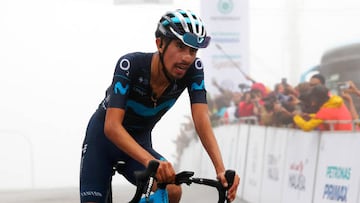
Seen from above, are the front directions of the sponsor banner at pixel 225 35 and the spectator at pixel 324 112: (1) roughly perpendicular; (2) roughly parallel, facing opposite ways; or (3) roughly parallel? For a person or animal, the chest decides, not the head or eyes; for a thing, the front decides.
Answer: roughly perpendicular

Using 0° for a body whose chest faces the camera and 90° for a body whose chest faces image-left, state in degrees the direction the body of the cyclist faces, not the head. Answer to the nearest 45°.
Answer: approximately 315°

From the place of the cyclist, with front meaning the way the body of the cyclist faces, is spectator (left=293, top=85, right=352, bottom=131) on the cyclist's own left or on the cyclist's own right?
on the cyclist's own left

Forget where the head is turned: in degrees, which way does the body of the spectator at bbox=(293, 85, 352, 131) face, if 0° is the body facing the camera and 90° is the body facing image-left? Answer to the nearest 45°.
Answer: approximately 90°

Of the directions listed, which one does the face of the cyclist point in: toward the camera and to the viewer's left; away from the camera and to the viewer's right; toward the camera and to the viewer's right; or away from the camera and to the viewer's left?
toward the camera and to the viewer's right

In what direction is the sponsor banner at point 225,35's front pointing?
toward the camera

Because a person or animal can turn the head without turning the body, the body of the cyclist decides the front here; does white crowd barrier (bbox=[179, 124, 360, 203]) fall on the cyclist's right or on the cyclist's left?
on the cyclist's left
